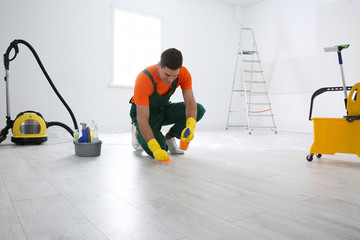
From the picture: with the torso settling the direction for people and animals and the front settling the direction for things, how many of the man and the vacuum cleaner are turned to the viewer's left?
0

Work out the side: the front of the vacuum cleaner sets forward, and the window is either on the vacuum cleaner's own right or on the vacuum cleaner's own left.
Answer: on the vacuum cleaner's own left

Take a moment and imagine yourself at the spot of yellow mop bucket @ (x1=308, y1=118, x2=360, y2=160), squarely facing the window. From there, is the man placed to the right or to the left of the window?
left

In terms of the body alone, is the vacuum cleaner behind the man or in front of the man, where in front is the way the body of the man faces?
behind

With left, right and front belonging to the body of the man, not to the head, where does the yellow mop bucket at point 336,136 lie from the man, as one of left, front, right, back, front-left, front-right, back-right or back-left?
front-left

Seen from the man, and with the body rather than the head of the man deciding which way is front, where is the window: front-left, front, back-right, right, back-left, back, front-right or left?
back-left

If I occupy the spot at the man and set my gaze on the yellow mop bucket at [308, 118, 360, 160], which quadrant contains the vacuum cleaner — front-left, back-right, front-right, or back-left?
back-left
